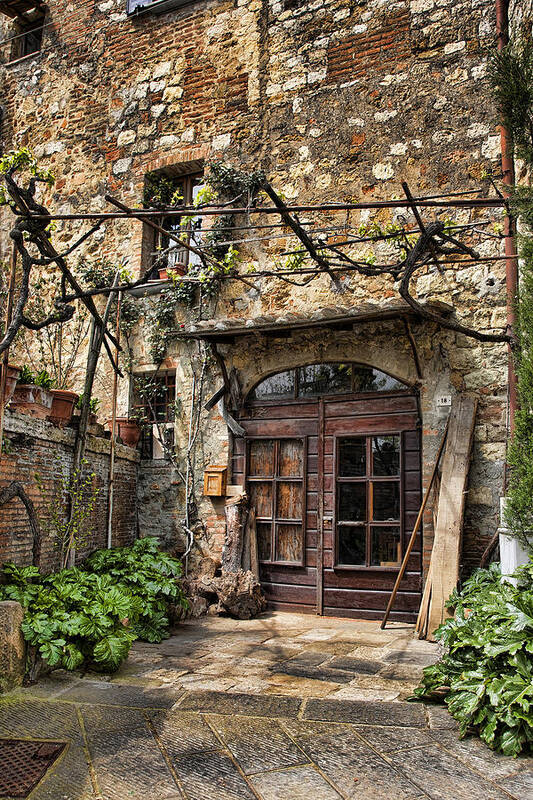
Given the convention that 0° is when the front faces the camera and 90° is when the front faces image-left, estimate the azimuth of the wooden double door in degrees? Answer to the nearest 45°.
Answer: approximately 0°

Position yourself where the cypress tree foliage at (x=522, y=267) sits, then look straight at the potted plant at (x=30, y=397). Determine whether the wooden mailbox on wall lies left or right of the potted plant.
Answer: right

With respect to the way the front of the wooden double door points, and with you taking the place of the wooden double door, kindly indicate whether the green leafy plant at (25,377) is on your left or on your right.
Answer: on your right

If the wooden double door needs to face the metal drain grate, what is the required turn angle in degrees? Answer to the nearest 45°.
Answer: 0° — it already faces it

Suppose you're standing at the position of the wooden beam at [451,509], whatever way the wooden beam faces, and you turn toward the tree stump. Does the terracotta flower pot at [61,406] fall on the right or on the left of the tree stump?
left

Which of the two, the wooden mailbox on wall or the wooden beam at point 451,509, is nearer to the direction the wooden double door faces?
the wooden beam

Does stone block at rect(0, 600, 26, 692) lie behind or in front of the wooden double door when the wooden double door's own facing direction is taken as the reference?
in front

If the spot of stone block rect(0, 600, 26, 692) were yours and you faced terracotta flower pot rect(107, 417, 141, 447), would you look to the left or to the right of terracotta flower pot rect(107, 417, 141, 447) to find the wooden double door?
right

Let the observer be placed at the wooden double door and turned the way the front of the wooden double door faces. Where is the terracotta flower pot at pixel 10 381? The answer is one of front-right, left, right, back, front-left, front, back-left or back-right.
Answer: front-right

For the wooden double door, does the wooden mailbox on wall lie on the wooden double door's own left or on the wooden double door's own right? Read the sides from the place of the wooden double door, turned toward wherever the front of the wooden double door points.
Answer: on the wooden double door's own right

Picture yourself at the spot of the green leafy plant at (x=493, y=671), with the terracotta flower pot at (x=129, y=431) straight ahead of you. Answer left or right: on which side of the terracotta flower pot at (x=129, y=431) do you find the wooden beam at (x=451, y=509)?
right

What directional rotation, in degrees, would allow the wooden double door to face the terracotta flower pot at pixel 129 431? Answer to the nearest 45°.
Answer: approximately 90° to its right

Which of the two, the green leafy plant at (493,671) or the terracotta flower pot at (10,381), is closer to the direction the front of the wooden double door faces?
the green leafy plant

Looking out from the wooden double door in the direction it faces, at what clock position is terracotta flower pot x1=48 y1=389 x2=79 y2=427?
The terracotta flower pot is roughly at 2 o'clock from the wooden double door.

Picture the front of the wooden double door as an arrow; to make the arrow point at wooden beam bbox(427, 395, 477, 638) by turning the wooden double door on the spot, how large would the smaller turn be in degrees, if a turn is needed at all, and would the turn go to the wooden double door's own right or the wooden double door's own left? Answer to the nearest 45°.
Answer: approximately 45° to the wooden double door's own left
